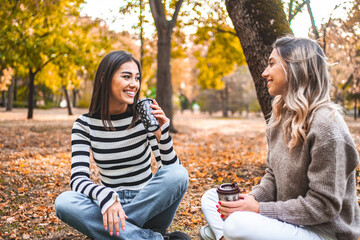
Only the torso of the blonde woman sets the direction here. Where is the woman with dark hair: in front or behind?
in front

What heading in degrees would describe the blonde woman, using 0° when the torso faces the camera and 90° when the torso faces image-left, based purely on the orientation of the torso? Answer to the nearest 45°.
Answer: approximately 90°

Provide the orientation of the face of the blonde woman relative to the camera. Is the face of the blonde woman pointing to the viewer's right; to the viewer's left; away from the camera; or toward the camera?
to the viewer's left

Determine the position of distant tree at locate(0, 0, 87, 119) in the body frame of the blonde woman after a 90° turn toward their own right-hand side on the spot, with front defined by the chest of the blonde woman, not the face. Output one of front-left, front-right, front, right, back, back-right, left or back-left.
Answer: front-left

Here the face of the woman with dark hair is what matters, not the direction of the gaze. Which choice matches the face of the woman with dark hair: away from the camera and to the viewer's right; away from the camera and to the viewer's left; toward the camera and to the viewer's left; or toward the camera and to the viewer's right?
toward the camera and to the viewer's right

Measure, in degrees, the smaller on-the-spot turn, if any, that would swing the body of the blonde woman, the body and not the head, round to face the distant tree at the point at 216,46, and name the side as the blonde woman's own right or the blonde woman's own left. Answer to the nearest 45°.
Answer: approximately 90° to the blonde woman's own right
